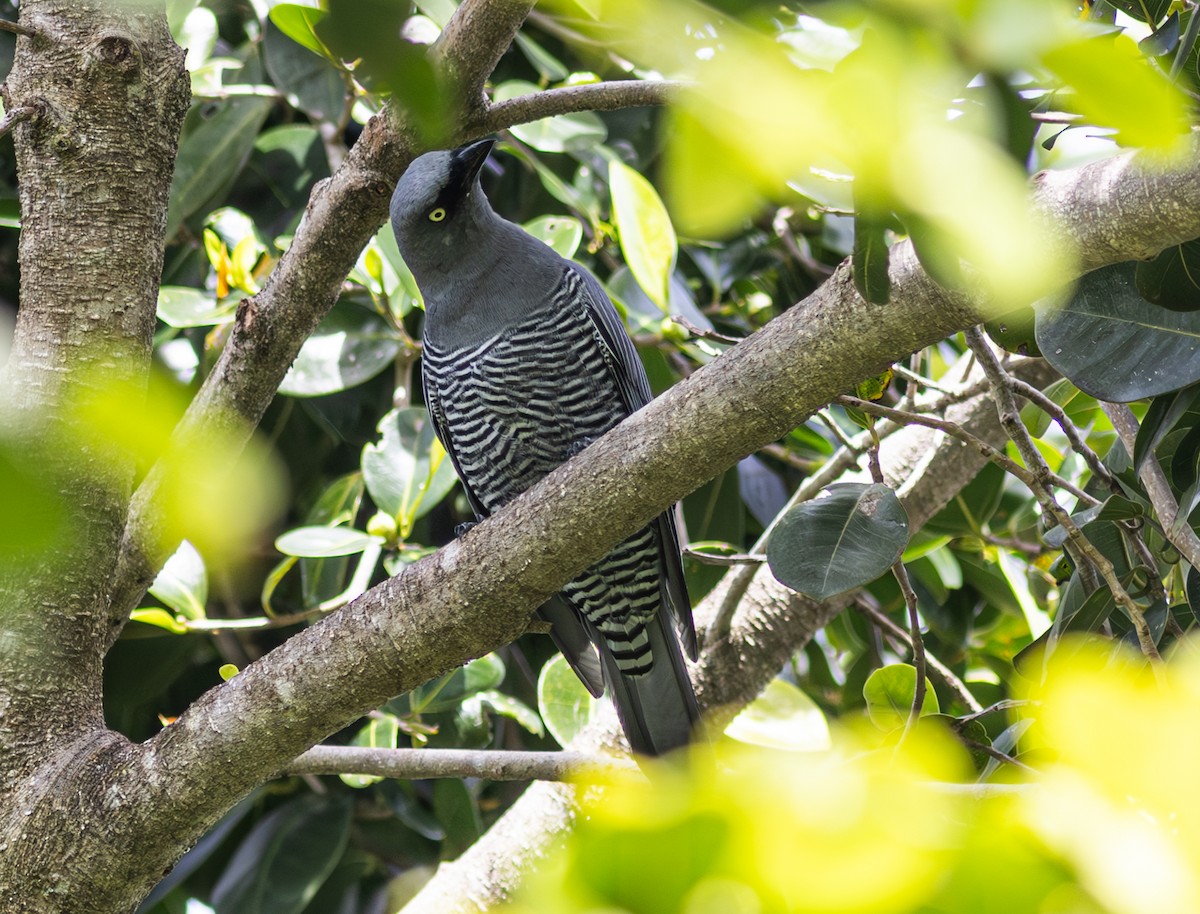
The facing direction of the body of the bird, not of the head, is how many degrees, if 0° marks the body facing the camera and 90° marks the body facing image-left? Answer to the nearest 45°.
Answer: approximately 0°

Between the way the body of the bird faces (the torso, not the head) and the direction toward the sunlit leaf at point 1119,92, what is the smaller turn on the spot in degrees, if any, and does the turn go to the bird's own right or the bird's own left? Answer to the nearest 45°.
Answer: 0° — it already faces it
